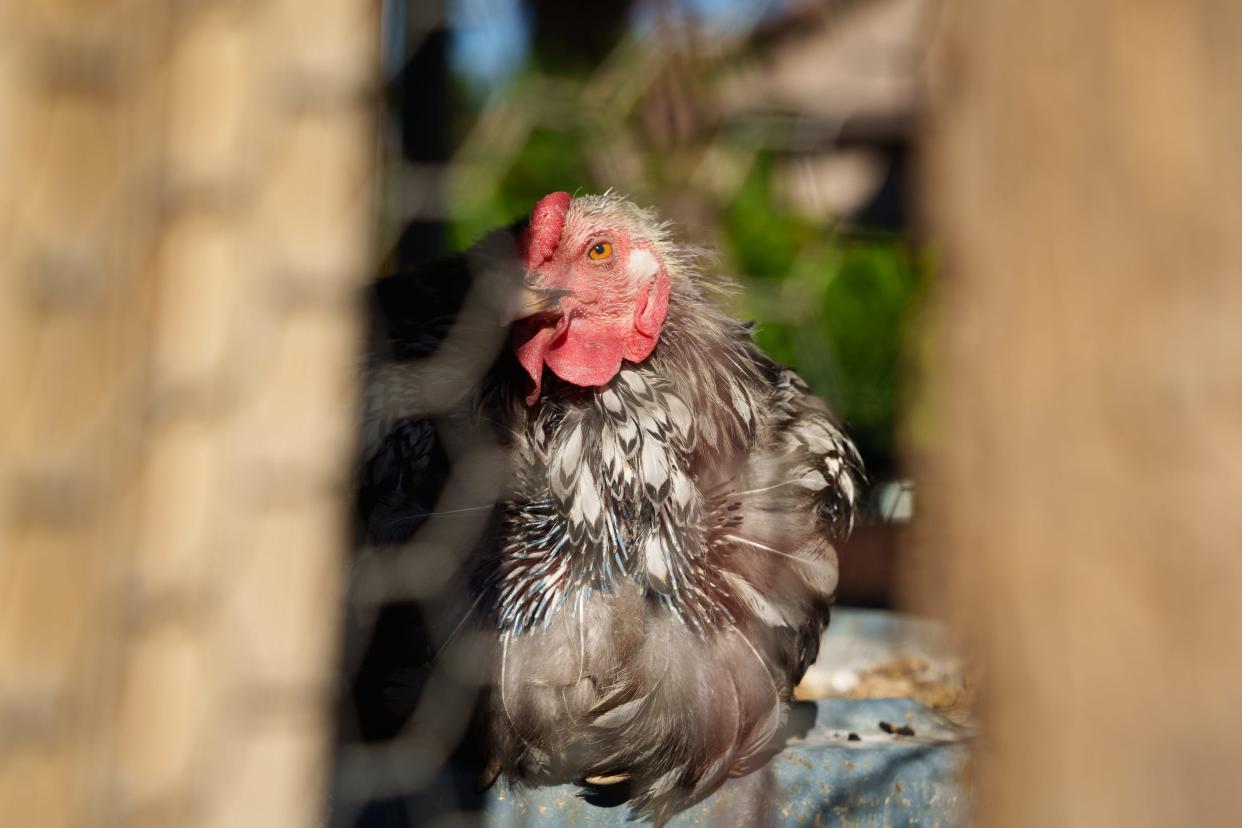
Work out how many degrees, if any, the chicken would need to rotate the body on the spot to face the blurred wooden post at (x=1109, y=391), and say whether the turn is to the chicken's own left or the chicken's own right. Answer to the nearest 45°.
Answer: approximately 45° to the chicken's own left

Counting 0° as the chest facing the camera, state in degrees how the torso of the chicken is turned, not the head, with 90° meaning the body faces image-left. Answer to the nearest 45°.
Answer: approximately 45°
